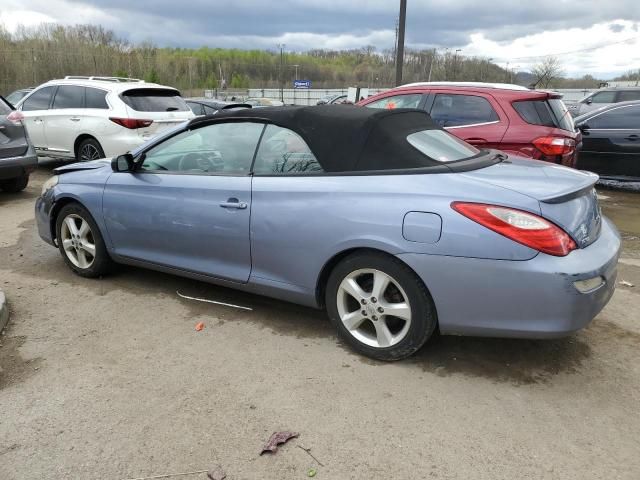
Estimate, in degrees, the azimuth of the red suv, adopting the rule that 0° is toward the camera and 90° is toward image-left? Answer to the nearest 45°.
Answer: approximately 135°

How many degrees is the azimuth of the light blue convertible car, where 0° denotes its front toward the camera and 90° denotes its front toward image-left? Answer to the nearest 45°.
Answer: approximately 135°

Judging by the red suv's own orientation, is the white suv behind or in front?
in front

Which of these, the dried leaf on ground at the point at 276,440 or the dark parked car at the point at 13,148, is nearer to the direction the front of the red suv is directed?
the dark parked car

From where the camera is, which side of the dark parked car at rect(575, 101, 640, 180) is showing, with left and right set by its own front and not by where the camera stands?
left

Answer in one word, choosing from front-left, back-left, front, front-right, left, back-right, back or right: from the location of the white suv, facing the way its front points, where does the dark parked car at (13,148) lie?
left

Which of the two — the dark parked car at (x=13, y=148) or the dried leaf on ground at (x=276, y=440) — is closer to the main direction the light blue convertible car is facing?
the dark parked car

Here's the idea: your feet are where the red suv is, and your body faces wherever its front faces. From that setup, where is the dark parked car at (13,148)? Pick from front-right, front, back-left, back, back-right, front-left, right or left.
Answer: front-left

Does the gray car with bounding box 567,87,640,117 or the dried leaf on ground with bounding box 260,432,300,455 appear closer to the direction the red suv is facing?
the gray car

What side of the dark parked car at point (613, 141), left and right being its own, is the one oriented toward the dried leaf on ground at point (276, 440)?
left

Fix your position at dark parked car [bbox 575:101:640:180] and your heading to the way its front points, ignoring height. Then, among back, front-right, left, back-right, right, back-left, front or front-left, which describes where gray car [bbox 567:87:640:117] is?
right

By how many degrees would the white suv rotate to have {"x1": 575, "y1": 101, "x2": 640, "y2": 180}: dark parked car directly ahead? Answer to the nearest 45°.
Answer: approximately 180°

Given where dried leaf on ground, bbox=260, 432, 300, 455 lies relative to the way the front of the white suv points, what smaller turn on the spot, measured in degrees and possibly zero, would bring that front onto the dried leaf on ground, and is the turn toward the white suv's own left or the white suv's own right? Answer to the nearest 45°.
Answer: approximately 135° to the white suv's own left
